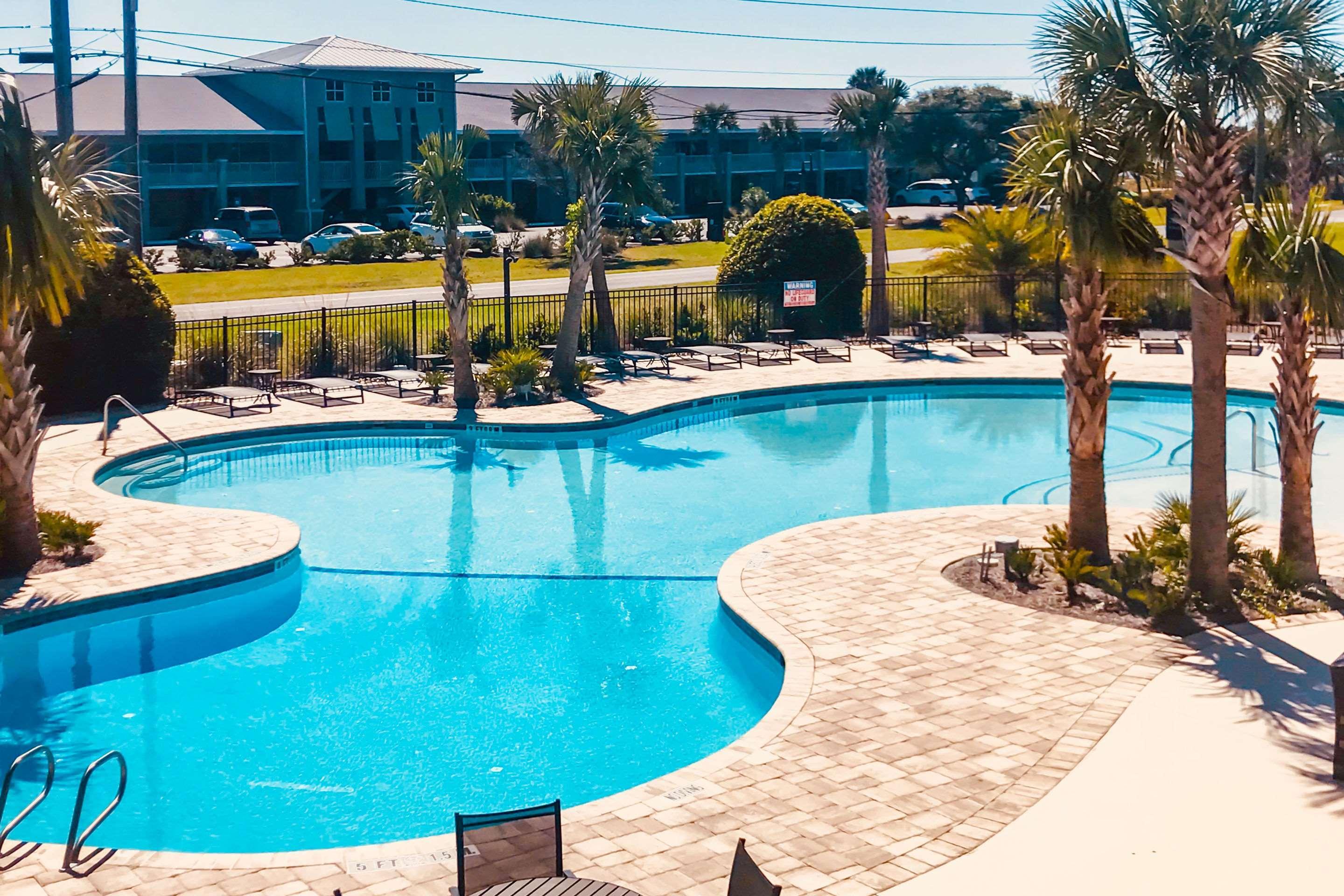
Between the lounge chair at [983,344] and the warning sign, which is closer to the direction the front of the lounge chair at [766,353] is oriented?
the lounge chair

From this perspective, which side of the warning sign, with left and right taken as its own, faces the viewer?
front

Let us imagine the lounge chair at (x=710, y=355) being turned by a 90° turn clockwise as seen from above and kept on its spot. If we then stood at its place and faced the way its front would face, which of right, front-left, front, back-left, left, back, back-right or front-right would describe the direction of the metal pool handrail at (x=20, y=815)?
front-left

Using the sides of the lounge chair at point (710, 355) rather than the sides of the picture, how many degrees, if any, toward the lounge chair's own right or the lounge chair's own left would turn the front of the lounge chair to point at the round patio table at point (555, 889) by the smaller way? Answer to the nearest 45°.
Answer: approximately 45° to the lounge chair's own right

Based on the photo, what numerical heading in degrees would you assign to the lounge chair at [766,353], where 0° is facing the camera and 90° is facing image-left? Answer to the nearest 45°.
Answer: approximately 315°

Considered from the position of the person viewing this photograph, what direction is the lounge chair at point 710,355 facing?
facing the viewer and to the right of the viewer
